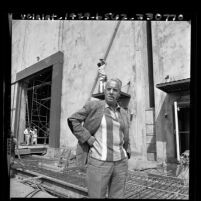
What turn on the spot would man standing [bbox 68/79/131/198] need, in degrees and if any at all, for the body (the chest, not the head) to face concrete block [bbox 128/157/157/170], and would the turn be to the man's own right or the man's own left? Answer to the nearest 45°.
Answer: approximately 135° to the man's own left

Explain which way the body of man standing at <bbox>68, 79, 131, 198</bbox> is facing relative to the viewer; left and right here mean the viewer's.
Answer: facing the viewer and to the right of the viewer

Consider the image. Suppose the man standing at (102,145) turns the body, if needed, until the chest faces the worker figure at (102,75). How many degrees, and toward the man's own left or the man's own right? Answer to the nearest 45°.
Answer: approximately 135° to the man's own left
